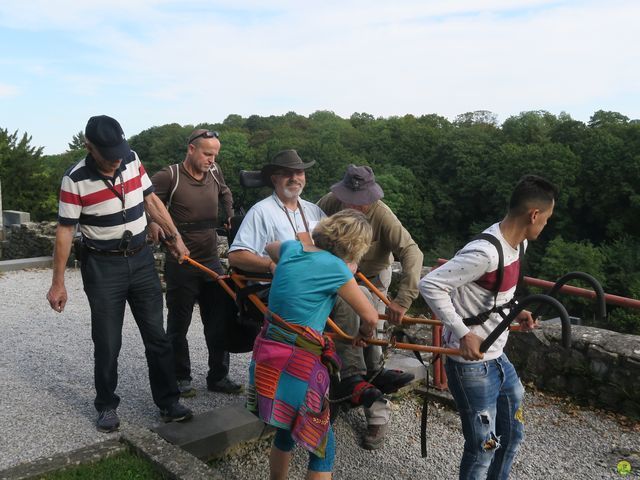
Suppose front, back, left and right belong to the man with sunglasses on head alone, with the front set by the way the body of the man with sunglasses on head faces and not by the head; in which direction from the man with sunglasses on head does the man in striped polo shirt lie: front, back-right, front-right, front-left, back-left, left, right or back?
right

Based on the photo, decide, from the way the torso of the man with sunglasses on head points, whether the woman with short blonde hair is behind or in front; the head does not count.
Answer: in front

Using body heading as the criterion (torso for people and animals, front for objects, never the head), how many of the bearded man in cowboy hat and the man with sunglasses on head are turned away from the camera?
0

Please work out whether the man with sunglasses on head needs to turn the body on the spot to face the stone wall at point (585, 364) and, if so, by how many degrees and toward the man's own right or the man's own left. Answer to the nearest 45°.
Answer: approximately 45° to the man's own left

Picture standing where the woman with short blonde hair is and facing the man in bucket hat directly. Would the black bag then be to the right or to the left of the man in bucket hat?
left

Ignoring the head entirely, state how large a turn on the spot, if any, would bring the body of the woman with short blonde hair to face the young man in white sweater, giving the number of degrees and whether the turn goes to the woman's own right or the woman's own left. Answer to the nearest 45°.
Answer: approximately 45° to the woman's own right

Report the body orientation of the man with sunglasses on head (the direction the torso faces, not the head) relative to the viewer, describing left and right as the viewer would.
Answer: facing the viewer and to the right of the viewer

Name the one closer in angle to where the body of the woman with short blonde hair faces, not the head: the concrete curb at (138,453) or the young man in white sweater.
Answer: the young man in white sweater

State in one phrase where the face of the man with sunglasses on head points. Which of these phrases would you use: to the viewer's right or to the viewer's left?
to the viewer's right

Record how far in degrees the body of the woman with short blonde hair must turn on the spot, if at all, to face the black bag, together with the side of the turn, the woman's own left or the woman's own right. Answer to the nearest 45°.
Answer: approximately 45° to the woman's own left

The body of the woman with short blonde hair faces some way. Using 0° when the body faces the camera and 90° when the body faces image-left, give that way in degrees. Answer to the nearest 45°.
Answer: approximately 225°
